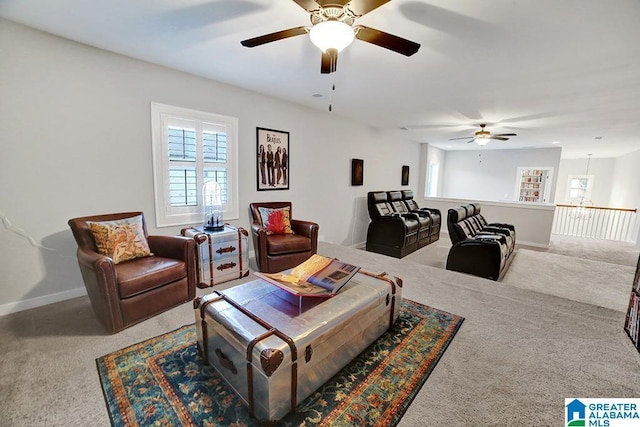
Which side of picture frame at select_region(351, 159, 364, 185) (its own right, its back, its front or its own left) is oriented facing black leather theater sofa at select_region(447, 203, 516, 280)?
front

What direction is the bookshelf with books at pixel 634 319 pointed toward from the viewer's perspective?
to the viewer's left

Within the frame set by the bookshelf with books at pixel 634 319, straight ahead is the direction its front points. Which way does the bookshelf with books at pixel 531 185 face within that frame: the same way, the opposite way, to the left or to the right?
to the left

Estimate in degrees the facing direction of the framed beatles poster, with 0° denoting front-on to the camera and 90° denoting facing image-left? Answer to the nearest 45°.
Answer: approximately 315°

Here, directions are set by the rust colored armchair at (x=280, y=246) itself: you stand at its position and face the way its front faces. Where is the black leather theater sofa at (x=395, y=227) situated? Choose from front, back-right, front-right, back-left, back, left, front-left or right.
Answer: left

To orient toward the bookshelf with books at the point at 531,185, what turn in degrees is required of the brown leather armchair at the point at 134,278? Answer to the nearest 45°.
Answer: approximately 45° to its left

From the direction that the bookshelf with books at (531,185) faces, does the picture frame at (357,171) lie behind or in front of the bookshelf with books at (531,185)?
in front

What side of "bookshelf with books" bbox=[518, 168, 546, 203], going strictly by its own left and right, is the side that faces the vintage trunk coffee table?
front

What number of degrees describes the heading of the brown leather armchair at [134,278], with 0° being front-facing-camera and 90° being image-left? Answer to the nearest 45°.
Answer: approximately 315°

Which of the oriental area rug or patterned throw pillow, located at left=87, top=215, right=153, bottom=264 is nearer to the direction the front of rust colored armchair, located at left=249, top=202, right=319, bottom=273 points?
the oriental area rug

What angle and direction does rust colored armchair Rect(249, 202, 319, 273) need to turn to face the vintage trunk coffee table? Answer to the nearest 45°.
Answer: approximately 45° to its right

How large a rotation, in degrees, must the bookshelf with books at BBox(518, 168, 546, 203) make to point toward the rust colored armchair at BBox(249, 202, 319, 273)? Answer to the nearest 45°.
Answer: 0° — it already faces it

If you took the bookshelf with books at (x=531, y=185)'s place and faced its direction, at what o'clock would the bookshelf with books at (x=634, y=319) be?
the bookshelf with books at (x=634, y=319) is roughly at 12 o'clock from the bookshelf with books at (x=531, y=185).

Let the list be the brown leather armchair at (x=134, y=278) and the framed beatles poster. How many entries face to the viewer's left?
0
